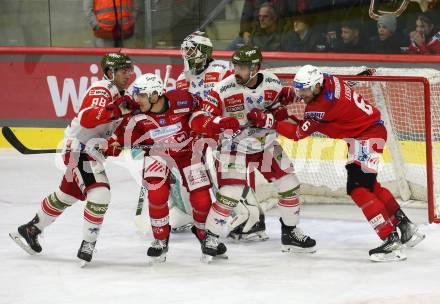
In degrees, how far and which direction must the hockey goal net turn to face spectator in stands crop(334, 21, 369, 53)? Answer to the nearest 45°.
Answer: approximately 135° to its right

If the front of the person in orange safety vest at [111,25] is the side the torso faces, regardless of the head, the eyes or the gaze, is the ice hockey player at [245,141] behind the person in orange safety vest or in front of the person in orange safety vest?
in front

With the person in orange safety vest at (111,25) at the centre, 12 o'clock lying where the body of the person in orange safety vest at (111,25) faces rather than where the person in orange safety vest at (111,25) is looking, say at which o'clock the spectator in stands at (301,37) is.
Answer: the spectator in stands at (301,37) is roughly at 10 o'clock from the person in orange safety vest at (111,25).

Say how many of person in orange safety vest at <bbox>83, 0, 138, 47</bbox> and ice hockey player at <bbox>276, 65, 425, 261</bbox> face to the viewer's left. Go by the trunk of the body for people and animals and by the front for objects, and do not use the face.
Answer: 1

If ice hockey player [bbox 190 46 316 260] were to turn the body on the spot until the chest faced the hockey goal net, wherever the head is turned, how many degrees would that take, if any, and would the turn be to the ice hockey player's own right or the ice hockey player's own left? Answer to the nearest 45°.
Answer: approximately 135° to the ice hockey player's own left

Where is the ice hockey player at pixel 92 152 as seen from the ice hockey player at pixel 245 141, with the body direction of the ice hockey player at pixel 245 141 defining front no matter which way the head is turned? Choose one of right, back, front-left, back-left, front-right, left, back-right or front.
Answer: right

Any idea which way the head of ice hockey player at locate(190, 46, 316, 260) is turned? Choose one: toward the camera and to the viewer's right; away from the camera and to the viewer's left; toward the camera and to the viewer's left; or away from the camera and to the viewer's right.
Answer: toward the camera and to the viewer's left

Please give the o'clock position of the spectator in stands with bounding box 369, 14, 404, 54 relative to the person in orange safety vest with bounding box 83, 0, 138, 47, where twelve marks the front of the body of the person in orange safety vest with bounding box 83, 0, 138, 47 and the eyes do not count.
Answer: the spectator in stands with bounding box 369, 14, 404, 54 is roughly at 10 o'clock from the person in orange safety vest with bounding box 83, 0, 138, 47.

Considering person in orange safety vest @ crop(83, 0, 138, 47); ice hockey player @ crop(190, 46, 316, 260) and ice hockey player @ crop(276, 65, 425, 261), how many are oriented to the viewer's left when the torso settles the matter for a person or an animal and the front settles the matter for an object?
1

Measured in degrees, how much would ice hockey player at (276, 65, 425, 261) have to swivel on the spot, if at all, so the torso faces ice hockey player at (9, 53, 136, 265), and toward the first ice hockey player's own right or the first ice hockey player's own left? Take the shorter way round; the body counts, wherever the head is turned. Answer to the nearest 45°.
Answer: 0° — they already face them

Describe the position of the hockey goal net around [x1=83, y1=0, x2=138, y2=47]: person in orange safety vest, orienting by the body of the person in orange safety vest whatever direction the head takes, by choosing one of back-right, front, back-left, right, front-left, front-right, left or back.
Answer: front-left

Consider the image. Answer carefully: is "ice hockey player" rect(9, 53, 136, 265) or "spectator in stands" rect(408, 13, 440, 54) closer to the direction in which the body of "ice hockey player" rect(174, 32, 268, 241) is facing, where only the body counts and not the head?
the ice hockey player

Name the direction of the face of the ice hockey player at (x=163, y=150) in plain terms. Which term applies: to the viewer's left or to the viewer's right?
to the viewer's left

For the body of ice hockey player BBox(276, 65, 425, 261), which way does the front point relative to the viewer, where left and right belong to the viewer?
facing to the left of the viewer
